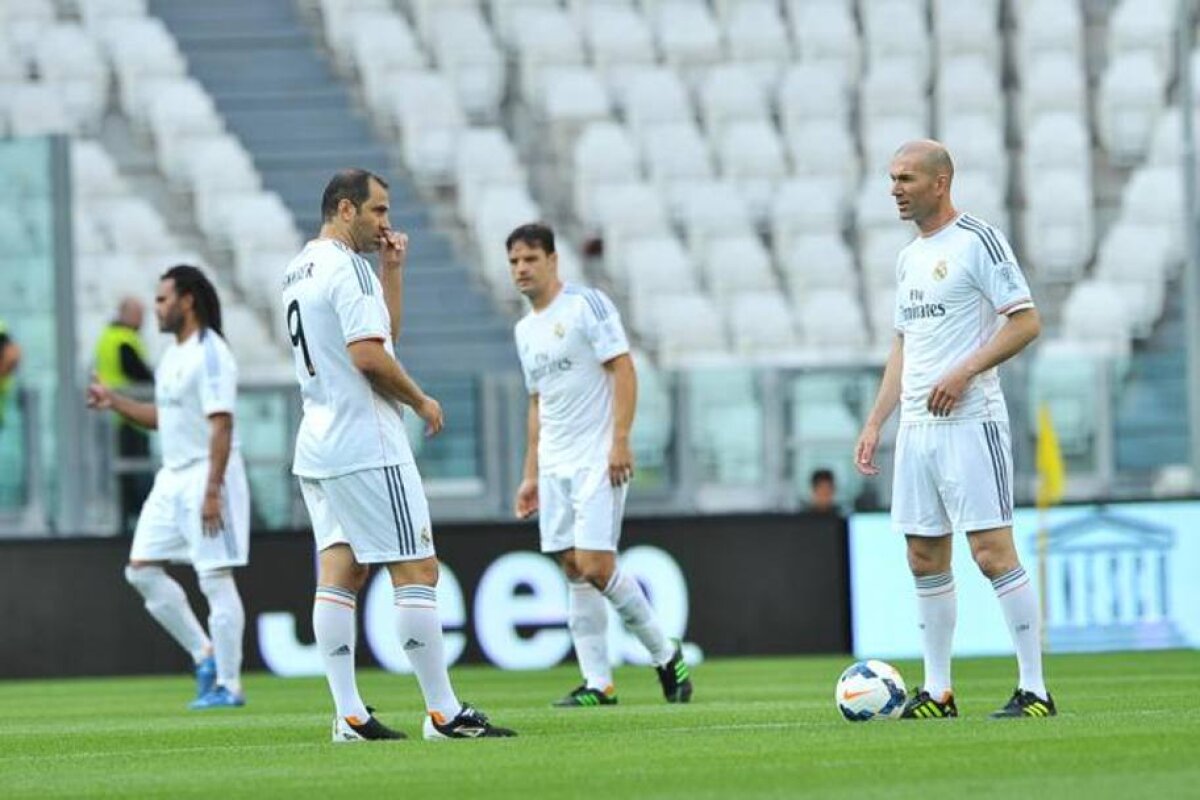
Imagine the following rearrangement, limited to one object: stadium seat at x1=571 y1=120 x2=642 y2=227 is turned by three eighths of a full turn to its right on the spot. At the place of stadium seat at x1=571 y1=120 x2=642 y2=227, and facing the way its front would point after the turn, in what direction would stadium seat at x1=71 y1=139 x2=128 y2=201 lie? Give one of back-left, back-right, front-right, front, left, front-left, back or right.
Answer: front-left

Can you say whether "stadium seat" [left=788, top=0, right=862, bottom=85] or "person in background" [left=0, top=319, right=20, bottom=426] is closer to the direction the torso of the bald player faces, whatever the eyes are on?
the person in background

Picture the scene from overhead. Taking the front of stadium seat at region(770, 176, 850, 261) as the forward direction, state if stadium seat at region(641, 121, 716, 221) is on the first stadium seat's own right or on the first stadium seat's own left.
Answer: on the first stadium seat's own right

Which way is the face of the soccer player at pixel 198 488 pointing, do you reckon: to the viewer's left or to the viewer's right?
to the viewer's left

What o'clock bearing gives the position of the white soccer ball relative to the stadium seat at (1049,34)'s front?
The white soccer ball is roughly at 12 o'clock from the stadium seat.

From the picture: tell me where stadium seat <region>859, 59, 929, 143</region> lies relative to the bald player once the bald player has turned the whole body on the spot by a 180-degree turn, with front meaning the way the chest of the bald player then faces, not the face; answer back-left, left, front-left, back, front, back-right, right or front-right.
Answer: front-left

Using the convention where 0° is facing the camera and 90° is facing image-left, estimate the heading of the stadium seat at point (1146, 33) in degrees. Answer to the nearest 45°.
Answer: approximately 0°

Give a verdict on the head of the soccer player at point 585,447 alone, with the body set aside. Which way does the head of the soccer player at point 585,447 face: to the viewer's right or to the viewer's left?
to the viewer's left
